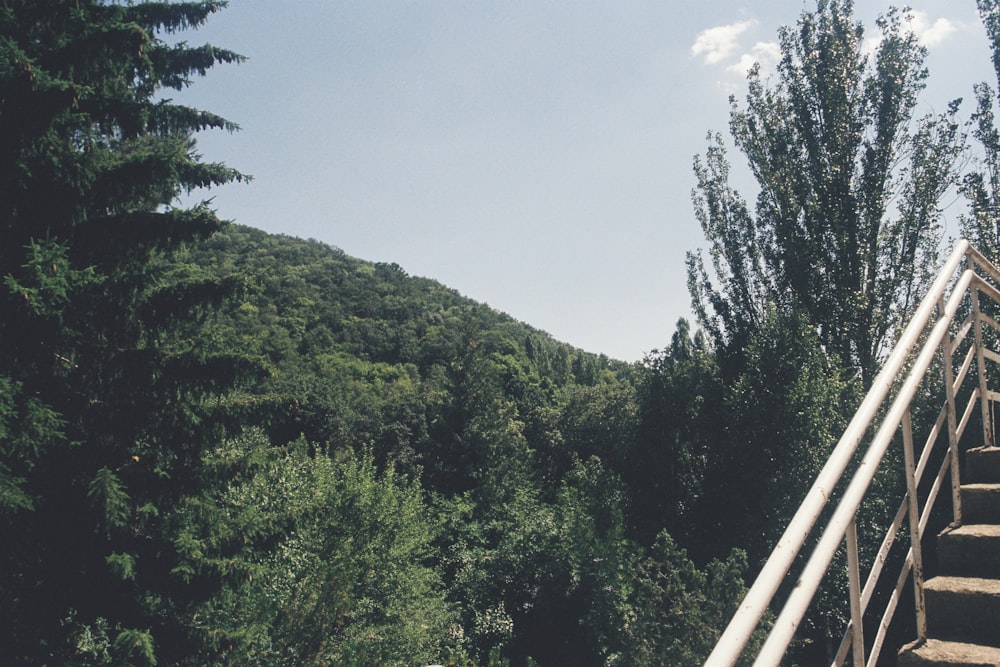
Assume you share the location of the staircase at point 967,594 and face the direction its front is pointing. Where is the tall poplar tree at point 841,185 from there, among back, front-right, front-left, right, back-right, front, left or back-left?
back

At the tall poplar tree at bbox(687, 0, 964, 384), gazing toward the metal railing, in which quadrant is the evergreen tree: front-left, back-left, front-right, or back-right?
front-right

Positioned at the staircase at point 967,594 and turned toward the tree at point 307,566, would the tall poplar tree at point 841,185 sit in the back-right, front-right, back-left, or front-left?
front-right

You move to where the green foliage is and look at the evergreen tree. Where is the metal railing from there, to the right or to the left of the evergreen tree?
left

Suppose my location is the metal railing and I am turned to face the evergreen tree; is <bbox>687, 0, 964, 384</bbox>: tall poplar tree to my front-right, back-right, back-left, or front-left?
front-right

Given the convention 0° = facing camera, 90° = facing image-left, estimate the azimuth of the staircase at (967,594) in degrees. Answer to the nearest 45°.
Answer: approximately 0°
